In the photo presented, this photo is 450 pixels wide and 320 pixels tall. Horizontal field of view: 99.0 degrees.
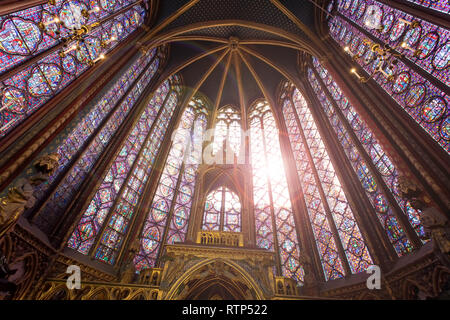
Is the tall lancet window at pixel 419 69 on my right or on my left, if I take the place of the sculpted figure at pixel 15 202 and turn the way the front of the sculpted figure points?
on my right

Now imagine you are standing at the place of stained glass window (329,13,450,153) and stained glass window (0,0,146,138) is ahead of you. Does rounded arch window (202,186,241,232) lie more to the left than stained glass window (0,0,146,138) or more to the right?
right

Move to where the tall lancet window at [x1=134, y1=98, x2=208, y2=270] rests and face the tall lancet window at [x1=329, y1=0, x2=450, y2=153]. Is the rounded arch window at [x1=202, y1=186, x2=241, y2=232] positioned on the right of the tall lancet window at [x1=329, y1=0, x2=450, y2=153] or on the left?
left

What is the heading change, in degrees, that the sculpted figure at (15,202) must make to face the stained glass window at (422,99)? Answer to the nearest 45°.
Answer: approximately 45° to its right

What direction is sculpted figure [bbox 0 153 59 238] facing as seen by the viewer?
to the viewer's right

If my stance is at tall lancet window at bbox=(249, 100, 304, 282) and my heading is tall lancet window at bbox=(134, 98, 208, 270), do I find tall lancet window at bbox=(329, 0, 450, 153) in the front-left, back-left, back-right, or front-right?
back-left

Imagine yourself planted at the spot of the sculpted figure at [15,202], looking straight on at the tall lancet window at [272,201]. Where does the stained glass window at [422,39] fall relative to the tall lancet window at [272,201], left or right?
right

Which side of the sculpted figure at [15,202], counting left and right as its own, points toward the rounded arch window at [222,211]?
left

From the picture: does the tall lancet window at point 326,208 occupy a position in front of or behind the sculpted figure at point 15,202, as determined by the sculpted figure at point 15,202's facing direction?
in front
